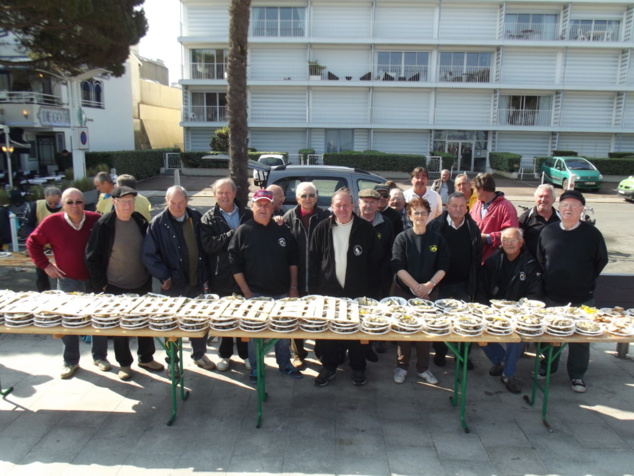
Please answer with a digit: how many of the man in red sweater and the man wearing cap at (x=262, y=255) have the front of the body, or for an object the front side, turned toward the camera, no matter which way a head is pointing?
2

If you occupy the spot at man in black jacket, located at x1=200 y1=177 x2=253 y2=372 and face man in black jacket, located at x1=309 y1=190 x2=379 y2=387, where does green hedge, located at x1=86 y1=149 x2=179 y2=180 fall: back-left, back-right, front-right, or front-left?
back-left

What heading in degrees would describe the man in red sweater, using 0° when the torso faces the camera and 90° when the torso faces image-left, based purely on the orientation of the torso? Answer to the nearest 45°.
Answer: approximately 0°

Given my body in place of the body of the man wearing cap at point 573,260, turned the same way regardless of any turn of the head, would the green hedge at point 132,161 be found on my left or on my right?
on my right

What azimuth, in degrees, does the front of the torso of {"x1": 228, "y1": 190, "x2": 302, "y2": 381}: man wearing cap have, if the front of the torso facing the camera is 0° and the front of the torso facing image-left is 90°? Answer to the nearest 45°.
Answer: approximately 0°

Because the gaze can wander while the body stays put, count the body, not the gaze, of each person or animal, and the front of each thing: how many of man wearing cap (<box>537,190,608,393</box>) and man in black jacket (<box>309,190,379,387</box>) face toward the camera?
2
